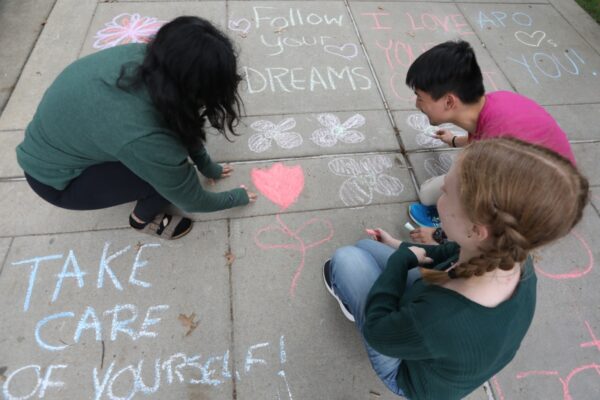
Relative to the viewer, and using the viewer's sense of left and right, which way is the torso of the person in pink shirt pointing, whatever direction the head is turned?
facing to the left of the viewer

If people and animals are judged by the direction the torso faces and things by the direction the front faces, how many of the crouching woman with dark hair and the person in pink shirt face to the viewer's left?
1

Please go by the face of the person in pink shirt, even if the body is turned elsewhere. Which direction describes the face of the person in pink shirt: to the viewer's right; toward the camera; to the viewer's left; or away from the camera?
to the viewer's left

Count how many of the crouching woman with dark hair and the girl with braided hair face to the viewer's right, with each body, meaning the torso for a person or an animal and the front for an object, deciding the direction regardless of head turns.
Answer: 1

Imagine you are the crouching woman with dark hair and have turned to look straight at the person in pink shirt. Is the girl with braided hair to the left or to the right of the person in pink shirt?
right

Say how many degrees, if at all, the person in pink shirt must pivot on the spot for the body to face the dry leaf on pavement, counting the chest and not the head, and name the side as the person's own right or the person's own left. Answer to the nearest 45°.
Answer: approximately 45° to the person's own left

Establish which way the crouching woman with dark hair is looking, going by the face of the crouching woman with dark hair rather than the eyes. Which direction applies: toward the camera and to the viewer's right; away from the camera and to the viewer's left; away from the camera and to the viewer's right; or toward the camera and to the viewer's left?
away from the camera and to the viewer's right

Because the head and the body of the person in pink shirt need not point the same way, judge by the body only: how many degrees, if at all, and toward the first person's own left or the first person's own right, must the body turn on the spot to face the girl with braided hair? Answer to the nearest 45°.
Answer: approximately 90° to the first person's own left

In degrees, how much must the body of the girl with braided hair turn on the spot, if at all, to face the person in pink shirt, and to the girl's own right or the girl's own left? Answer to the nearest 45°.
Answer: approximately 45° to the girl's own right

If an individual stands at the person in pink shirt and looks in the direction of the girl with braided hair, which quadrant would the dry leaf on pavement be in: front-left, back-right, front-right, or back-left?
front-right

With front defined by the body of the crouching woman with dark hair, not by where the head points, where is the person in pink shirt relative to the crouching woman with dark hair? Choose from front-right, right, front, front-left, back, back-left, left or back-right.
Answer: front

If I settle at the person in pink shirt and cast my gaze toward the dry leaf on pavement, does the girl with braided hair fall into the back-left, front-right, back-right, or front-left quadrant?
front-left

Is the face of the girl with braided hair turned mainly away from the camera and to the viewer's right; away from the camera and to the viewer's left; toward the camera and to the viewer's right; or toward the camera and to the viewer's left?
away from the camera and to the viewer's left

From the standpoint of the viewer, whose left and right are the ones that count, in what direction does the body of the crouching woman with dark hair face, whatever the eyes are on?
facing to the right of the viewer

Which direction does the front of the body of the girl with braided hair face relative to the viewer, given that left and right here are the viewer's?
facing away from the viewer and to the left of the viewer
